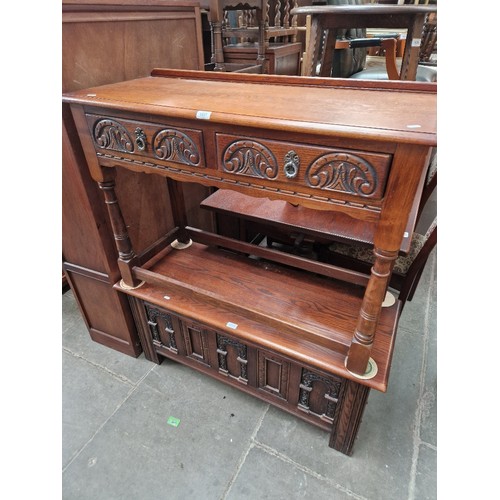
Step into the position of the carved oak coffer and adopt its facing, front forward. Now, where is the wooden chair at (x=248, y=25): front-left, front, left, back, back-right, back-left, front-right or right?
back-right

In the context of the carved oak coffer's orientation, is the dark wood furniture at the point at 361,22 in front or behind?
behind

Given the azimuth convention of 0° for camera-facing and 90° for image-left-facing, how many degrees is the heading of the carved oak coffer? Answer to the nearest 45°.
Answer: approximately 45°

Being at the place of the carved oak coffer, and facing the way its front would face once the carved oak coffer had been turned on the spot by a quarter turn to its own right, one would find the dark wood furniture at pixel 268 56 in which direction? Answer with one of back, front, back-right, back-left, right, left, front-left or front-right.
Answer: front-right
